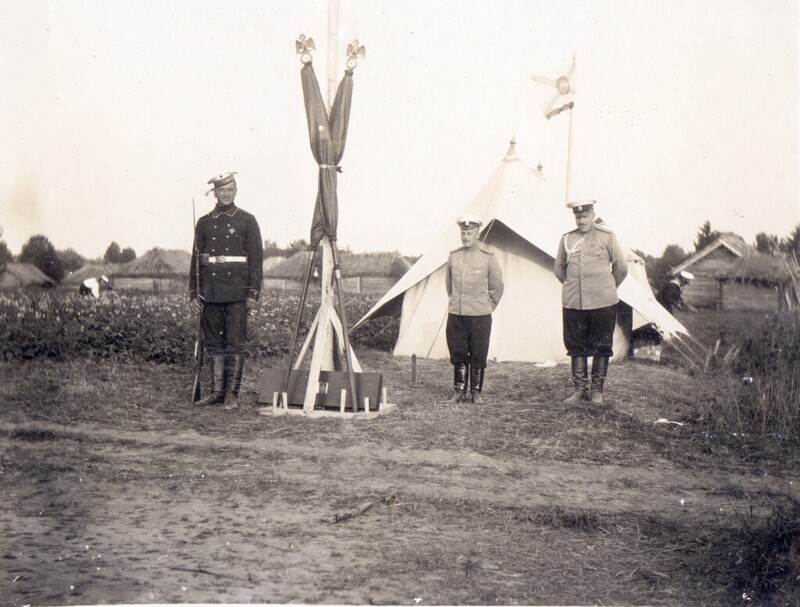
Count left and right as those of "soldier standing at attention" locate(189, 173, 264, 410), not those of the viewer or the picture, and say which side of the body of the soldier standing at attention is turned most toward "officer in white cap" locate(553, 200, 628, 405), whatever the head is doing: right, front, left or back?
left

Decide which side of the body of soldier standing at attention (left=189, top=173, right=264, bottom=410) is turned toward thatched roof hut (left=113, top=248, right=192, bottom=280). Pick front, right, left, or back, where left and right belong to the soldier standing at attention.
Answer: back

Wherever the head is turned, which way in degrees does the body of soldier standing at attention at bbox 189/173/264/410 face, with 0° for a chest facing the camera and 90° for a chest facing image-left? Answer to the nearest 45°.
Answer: approximately 0°

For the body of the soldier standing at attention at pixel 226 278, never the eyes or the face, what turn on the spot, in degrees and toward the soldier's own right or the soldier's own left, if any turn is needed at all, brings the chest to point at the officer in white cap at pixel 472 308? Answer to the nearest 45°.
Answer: approximately 90° to the soldier's own left

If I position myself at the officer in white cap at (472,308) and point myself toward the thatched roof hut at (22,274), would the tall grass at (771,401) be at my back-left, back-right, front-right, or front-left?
back-right

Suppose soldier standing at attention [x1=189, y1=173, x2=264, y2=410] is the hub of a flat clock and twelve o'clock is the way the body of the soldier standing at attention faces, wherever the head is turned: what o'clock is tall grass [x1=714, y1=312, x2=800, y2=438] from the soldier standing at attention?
The tall grass is roughly at 10 o'clock from the soldier standing at attention.

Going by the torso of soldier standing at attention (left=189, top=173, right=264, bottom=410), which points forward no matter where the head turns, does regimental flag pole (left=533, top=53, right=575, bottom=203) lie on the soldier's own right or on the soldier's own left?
on the soldier's own left
